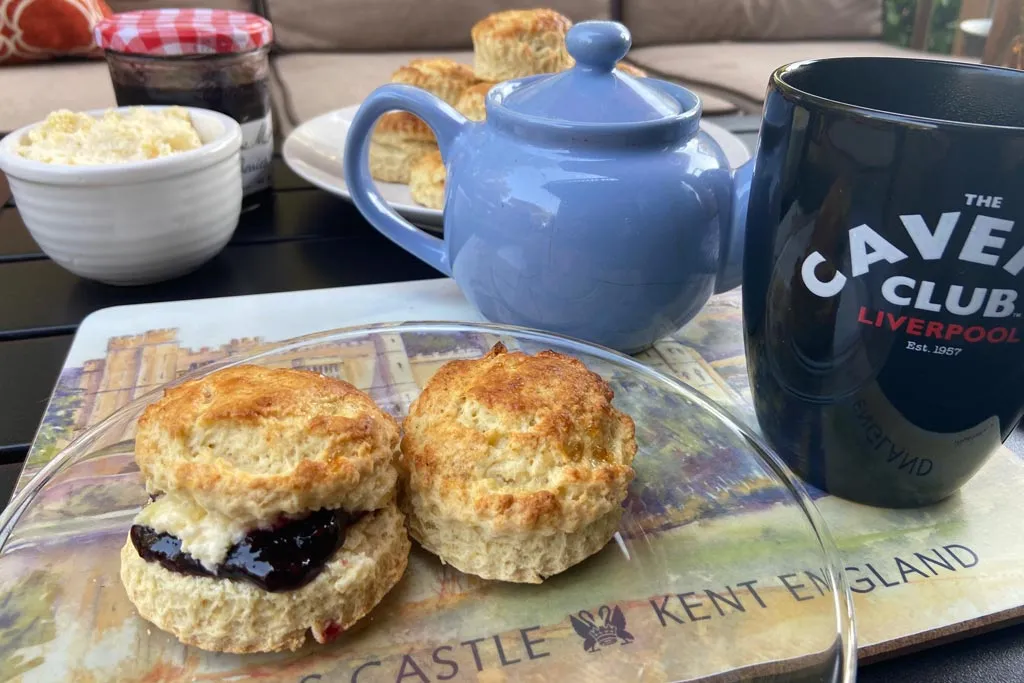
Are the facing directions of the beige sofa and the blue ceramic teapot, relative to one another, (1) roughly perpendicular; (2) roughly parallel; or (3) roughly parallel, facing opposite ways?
roughly perpendicular

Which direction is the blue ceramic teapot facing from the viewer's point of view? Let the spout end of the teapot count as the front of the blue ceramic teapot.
to the viewer's right

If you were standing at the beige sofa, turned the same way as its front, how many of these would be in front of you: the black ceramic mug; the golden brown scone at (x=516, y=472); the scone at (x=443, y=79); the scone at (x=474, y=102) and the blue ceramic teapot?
5

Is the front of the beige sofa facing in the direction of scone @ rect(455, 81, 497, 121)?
yes

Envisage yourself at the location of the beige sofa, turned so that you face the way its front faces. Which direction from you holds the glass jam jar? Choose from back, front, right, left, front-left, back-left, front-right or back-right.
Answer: front

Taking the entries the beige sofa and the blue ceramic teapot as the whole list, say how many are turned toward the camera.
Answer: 1

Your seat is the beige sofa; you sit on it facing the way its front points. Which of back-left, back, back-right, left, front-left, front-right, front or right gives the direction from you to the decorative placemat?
front

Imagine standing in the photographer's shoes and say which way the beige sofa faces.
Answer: facing the viewer

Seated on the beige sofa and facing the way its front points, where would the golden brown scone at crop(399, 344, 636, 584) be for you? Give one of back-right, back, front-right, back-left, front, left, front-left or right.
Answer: front

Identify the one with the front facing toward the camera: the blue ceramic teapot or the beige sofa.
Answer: the beige sofa

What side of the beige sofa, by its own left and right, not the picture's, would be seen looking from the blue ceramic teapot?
front

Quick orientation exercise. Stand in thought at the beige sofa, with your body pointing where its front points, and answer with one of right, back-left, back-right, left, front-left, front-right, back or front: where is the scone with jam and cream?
front
